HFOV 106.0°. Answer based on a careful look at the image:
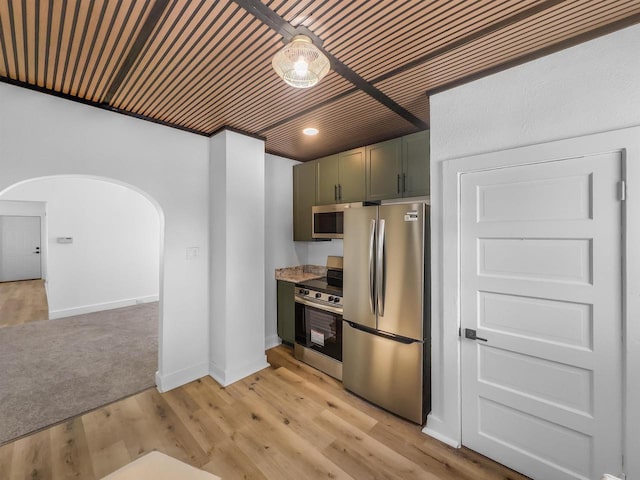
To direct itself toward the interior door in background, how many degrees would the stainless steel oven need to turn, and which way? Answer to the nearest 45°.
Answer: approximately 90° to its right

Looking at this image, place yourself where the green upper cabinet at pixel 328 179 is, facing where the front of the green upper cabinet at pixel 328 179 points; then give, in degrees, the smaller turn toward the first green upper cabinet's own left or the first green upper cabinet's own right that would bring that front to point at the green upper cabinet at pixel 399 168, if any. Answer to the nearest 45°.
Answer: approximately 90° to the first green upper cabinet's own left

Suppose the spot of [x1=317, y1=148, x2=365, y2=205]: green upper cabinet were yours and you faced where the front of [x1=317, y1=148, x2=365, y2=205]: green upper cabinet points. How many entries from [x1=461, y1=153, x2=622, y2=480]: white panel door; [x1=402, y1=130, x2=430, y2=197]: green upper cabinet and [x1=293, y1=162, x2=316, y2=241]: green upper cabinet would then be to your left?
2

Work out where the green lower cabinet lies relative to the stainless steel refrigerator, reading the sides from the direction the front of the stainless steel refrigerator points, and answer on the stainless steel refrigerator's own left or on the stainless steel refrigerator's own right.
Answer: on the stainless steel refrigerator's own right

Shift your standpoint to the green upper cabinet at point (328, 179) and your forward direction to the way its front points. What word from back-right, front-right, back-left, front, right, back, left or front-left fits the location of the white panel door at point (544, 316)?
left

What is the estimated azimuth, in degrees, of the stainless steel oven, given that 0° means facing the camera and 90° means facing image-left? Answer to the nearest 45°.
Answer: approximately 45°

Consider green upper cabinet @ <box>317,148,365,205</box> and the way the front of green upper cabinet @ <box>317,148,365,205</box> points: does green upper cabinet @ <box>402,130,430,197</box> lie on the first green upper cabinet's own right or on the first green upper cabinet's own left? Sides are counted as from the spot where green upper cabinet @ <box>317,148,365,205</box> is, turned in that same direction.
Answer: on the first green upper cabinet's own left

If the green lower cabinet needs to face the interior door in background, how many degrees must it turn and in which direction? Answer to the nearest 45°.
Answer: approximately 90° to its right

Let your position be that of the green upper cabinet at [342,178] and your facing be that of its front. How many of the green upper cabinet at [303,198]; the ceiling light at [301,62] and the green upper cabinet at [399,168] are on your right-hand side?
1

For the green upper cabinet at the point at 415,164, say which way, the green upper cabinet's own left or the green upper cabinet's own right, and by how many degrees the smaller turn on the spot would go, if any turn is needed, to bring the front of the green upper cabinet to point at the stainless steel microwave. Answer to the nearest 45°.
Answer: approximately 45° to the green upper cabinet's own right

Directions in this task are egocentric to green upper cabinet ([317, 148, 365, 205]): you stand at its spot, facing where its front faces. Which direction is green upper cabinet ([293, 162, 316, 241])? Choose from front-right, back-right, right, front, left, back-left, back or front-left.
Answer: right
